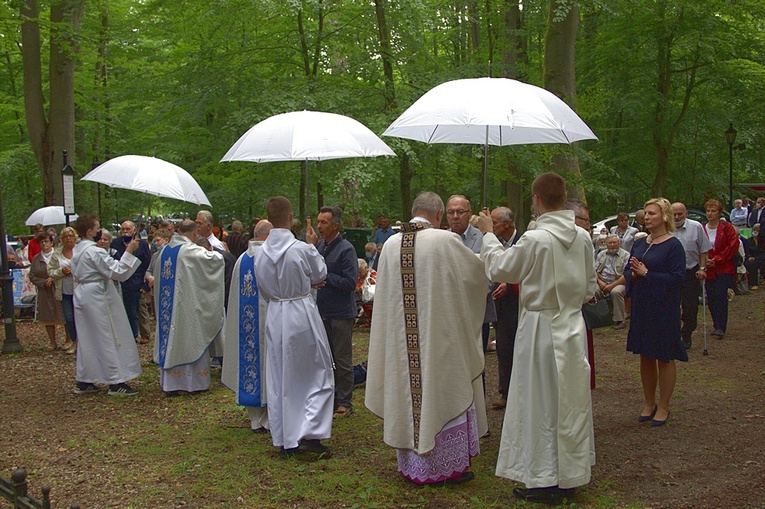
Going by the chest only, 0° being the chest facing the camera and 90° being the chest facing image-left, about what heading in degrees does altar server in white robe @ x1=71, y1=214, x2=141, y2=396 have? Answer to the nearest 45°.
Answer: approximately 270°

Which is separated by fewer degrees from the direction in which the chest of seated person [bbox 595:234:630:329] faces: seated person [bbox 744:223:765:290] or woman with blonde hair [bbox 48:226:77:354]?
the woman with blonde hair

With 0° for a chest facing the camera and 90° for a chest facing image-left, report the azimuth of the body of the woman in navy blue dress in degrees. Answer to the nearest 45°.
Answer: approximately 45°

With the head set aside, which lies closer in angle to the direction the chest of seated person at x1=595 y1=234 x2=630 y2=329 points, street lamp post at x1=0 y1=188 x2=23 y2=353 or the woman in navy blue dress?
the woman in navy blue dress
